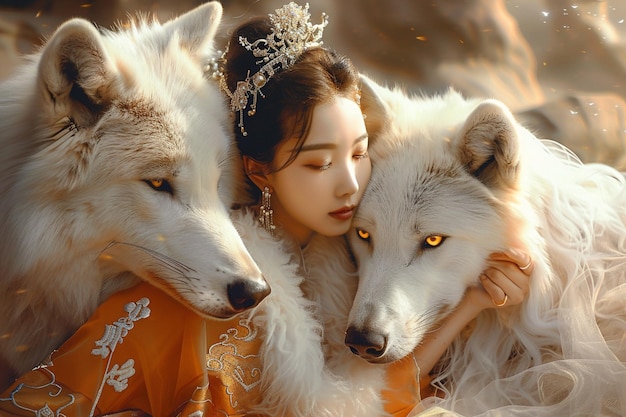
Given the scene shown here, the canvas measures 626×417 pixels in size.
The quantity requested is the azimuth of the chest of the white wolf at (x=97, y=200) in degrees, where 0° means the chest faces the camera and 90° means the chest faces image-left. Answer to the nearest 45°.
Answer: approximately 315°

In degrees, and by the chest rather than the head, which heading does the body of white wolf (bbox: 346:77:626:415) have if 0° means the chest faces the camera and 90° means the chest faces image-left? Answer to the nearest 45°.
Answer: approximately 45°

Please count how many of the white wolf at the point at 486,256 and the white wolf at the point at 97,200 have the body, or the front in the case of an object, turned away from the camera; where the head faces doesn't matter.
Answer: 0

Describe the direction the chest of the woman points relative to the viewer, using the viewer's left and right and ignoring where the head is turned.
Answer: facing the viewer and to the right of the viewer

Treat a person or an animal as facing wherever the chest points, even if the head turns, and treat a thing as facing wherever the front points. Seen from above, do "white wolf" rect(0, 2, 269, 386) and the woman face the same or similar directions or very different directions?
same or similar directions

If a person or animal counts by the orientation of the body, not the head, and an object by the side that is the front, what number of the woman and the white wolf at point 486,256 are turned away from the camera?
0

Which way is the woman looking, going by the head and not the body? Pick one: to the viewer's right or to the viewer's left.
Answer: to the viewer's right

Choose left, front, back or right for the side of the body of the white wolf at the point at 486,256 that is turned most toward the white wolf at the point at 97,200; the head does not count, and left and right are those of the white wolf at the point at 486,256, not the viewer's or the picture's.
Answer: front
